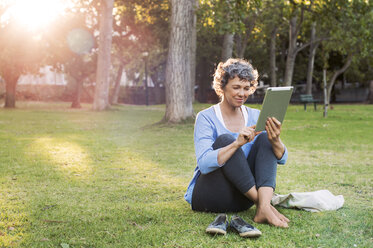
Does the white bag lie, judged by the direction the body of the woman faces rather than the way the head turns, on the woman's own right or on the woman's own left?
on the woman's own left

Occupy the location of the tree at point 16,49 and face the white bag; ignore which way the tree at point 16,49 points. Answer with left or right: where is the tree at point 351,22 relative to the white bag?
left

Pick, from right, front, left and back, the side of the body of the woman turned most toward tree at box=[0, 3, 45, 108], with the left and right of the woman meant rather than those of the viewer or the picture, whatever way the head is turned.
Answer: back

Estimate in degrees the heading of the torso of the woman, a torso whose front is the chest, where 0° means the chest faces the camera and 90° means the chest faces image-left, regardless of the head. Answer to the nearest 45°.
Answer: approximately 315°

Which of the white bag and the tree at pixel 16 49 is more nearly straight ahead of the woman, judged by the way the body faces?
the white bag

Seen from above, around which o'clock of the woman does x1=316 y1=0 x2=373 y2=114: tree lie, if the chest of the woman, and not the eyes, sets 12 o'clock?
The tree is roughly at 8 o'clock from the woman.

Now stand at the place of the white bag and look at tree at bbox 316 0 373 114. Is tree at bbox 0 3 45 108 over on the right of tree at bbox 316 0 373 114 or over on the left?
left

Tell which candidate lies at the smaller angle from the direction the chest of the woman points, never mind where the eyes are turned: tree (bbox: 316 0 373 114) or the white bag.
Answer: the white bag

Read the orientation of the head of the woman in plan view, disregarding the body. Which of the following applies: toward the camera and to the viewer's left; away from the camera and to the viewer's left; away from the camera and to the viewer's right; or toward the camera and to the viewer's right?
toward the camera and to the viewer's right
